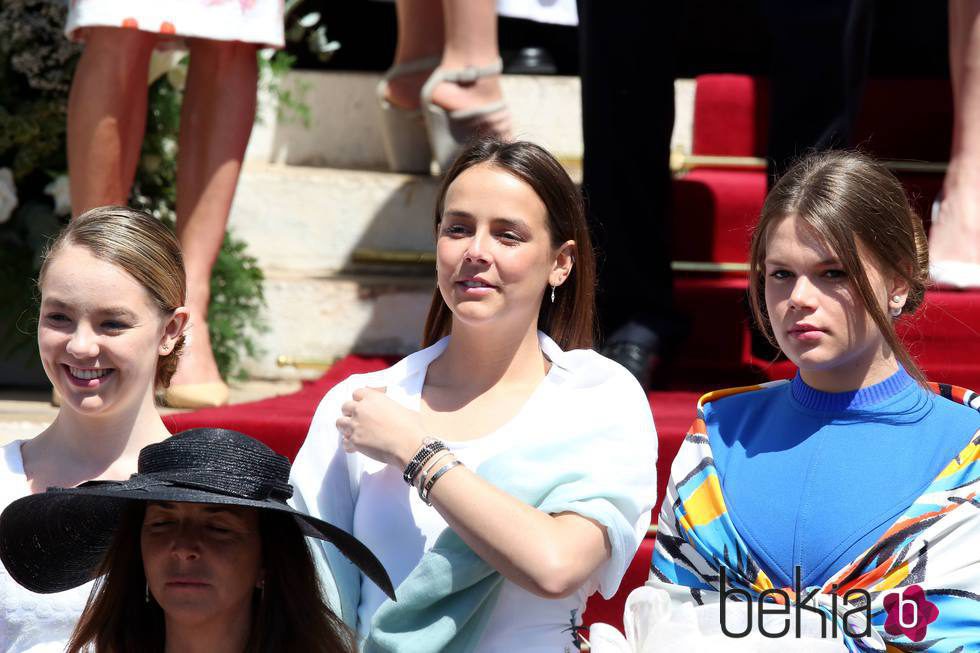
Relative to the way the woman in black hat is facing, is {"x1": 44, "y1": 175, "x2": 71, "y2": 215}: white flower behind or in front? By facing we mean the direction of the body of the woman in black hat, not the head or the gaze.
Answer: behind

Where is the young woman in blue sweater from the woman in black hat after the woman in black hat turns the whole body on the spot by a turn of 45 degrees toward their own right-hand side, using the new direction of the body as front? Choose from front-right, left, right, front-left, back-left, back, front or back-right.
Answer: back-left

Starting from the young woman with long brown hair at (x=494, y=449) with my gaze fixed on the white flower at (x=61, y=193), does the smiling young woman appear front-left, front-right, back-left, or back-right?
front-left

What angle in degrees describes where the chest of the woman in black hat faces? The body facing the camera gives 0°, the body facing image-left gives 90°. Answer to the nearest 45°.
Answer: approximately 0°

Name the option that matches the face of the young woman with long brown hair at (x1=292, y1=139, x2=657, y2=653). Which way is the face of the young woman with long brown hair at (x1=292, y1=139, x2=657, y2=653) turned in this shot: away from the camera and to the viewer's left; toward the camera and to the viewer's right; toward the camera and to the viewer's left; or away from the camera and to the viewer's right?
toward the camera and to the viewer's left

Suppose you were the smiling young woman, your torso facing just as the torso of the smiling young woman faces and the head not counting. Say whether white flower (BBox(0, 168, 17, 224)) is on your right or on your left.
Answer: on your right

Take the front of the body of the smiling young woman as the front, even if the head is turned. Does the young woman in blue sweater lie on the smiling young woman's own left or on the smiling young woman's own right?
on the smiling young woman's own left

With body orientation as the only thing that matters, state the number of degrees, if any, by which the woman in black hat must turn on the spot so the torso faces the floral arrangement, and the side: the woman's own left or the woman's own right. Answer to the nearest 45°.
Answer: approximately 180°

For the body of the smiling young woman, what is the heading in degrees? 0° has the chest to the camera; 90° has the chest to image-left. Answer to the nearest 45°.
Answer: approximately 45°

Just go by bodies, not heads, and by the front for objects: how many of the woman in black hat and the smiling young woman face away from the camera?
0
